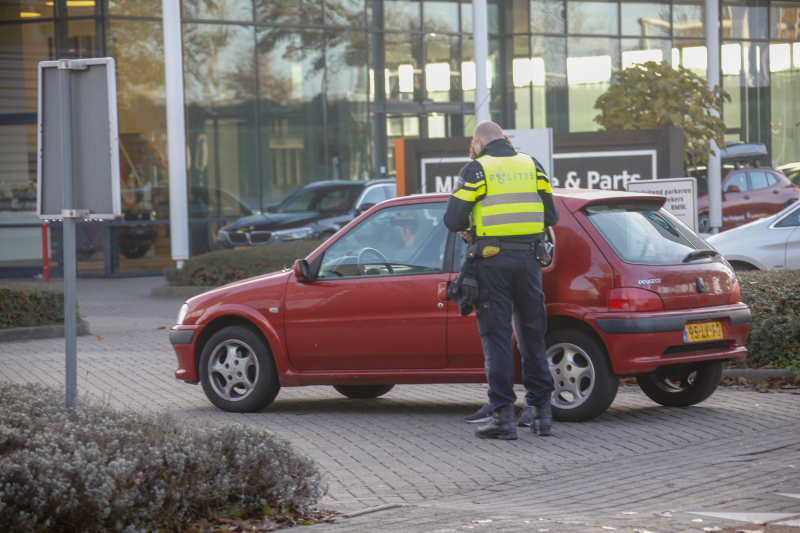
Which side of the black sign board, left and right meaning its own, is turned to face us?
front

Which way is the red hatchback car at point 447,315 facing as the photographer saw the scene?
facing away from the viewer and to the left of the viewer

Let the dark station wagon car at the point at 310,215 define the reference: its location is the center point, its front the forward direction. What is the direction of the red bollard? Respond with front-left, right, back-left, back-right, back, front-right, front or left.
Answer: front-right

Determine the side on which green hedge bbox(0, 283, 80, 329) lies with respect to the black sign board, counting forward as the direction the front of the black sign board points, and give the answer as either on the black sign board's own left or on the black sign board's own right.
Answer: on the black sign board's own right

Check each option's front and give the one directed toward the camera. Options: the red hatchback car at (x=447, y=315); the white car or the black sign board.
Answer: the black sign board

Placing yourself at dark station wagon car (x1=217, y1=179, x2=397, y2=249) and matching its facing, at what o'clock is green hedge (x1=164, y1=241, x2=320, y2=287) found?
The green hedge is roughly at 11 o'clock from the dark station wagon car.

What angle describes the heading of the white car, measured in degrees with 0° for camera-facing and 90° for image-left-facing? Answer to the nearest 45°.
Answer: approximately 90°

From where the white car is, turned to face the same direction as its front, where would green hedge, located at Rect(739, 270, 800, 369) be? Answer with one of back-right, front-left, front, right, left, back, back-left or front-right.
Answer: left

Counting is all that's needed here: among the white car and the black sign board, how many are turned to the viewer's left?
1
